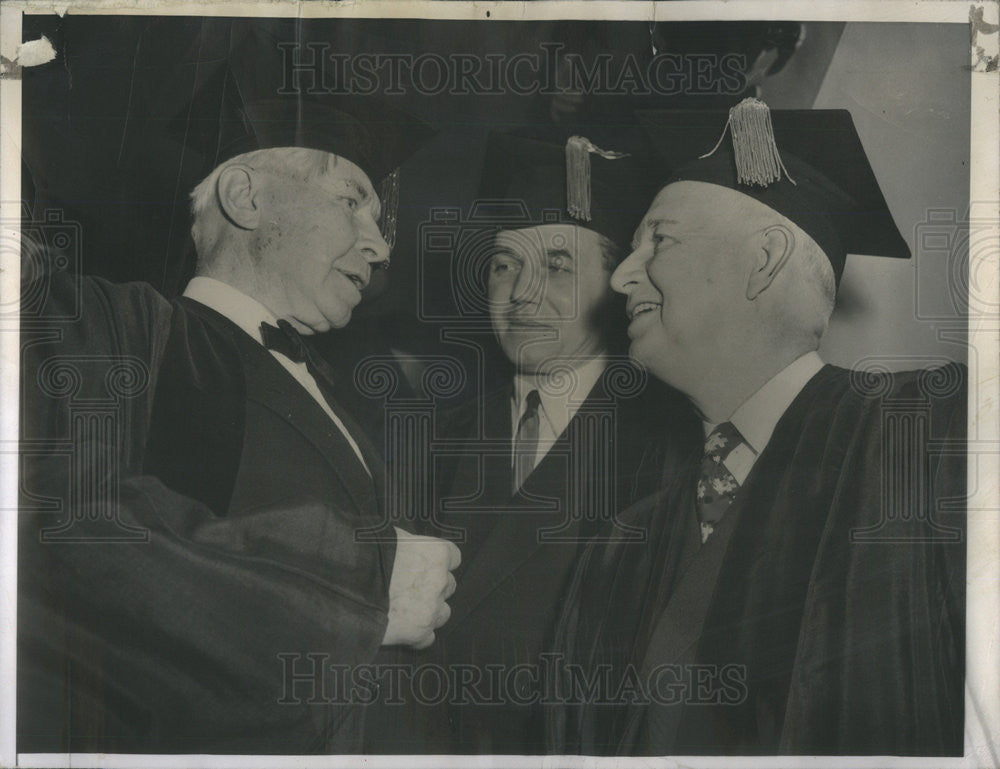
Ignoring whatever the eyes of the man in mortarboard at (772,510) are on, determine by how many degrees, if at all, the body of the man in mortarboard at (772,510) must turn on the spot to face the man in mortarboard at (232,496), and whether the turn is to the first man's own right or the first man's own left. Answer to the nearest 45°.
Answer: approximately 45° to the first man's own right

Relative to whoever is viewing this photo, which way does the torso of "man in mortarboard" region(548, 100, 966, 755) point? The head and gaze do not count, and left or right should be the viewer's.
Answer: facing the viewer and to the left of the viewer

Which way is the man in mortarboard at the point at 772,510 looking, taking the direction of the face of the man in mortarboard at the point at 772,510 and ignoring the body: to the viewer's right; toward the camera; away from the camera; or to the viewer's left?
to the viewer's left
